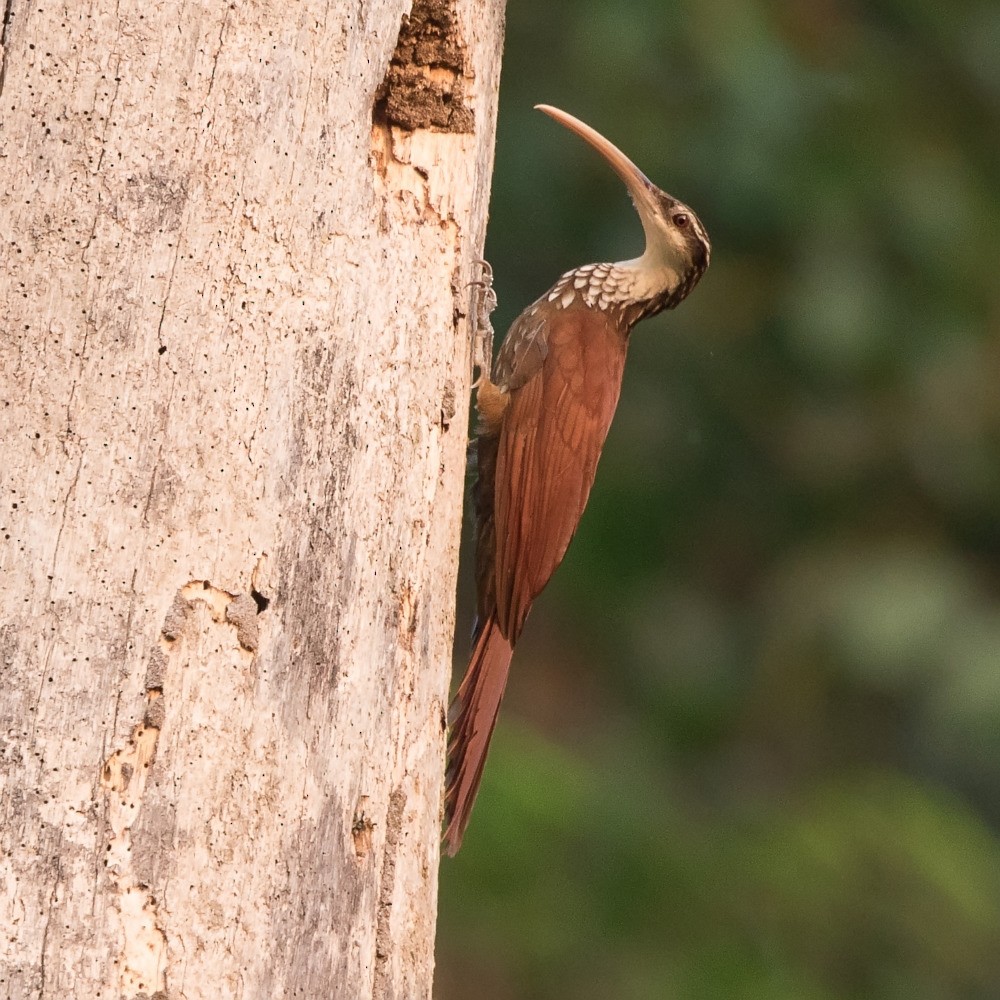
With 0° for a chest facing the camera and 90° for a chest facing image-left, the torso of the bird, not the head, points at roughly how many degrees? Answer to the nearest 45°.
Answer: approximately 90°
